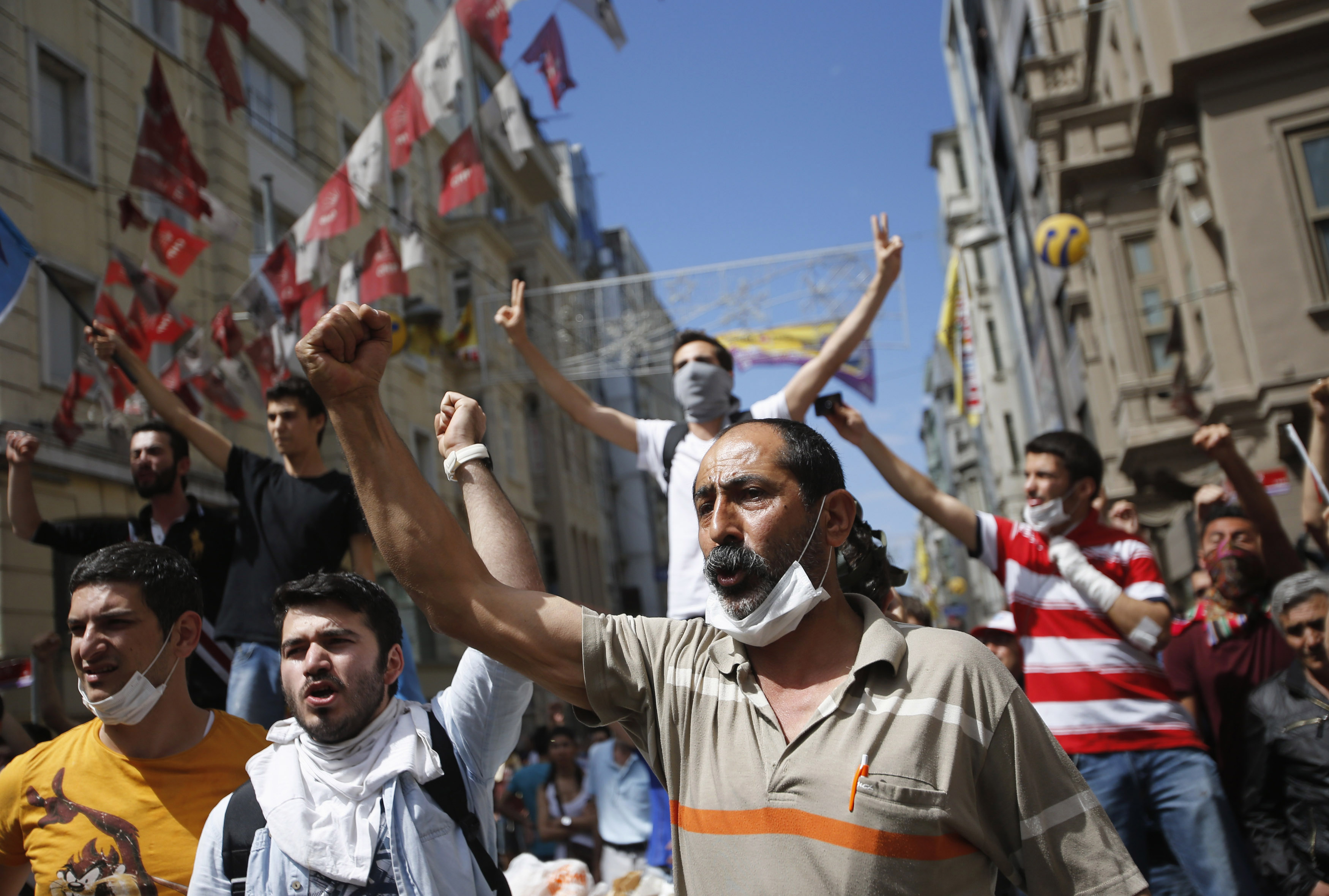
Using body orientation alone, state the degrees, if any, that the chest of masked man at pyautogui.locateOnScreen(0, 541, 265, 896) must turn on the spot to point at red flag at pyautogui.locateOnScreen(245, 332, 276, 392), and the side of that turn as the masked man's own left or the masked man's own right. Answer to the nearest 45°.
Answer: approximately 135° to the masked man's own right

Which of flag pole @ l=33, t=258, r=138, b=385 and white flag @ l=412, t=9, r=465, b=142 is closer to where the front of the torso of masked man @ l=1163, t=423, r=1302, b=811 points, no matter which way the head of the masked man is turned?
the flag pole

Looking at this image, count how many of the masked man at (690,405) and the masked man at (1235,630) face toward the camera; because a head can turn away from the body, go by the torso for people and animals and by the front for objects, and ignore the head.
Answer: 2

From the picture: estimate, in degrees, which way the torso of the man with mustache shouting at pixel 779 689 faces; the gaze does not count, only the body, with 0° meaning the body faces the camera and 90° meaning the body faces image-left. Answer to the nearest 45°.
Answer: approximately 45°

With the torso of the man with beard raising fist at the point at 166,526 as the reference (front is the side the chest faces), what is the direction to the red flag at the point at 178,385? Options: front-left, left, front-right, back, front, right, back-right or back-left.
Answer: back-right

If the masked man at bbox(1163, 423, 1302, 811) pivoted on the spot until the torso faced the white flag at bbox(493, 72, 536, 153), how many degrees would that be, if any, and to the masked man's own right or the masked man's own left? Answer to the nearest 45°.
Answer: approximately 135° to the masked man's own right

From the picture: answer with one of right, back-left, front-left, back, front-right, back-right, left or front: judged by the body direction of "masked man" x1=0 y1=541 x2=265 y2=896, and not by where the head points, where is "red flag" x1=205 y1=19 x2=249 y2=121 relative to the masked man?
back-right

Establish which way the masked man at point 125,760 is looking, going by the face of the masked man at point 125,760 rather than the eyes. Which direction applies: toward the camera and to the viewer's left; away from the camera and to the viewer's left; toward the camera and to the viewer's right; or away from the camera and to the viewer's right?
toward the camera and to the viewer's left

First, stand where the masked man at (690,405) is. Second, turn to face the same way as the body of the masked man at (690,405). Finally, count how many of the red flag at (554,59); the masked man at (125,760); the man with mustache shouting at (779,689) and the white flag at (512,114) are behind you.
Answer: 2

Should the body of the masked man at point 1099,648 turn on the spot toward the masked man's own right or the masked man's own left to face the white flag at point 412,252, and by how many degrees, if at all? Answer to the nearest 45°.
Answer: approximately 90° to the masked man's own right
